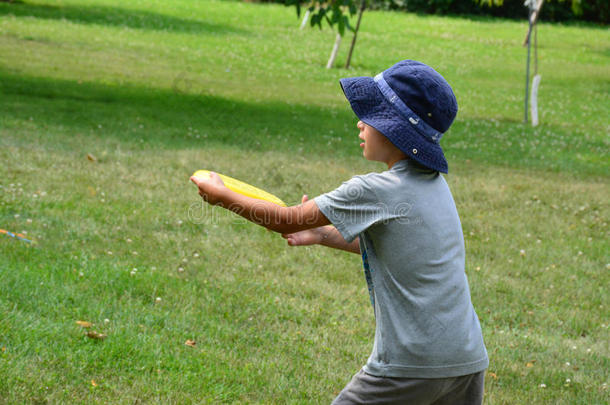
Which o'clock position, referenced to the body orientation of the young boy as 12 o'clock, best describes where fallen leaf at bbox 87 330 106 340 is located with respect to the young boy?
The fallen leaf is roughly at 12 o'clock from the young boy.

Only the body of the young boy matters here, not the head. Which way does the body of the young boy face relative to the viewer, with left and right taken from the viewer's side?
facing away from the viewer and to the left of the viewer

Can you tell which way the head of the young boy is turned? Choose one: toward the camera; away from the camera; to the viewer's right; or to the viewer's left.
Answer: to the viewer's left
